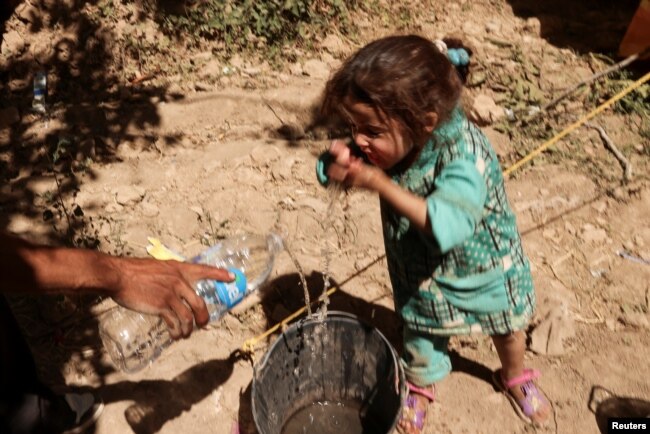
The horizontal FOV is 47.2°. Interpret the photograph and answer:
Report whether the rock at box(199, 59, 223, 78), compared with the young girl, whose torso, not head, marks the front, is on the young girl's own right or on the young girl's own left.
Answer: on the young girl's own right

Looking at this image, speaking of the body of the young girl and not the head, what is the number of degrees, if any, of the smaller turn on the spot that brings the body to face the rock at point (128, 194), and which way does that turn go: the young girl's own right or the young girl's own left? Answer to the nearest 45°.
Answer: approximately 90° to the young girl's own right

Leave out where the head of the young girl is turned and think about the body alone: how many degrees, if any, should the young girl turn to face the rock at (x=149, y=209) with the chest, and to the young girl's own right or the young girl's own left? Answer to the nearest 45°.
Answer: approximately 90° to the young girl's own right

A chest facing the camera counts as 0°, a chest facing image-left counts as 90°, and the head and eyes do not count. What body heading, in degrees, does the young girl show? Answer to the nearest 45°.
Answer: approximately 45°

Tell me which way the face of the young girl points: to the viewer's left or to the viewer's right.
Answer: to the viewer's left

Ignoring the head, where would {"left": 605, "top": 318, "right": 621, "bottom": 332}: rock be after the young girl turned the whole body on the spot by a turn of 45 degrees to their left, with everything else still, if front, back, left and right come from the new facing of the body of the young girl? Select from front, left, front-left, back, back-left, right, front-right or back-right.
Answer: back-left

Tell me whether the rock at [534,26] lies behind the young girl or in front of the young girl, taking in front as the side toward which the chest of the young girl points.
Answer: behind

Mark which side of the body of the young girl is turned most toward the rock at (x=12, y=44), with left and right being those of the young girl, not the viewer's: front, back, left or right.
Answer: right

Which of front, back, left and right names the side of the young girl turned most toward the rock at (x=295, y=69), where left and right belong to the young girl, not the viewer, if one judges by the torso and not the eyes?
right
